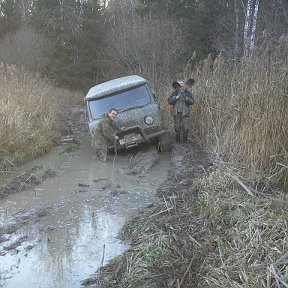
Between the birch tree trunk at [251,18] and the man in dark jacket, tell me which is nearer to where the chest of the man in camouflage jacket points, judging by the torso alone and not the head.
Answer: the man in dark jacket

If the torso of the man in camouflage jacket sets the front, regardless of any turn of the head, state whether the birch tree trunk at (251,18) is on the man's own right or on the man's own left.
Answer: on the man's own left

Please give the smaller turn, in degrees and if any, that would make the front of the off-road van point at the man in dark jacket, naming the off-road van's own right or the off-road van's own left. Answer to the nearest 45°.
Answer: approximately 90° to the off-road van's own left

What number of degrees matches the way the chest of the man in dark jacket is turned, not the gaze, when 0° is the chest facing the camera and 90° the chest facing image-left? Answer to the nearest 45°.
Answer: approximately 0°

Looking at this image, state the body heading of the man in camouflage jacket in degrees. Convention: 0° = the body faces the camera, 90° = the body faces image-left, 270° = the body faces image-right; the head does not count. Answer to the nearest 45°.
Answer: approximately 270°

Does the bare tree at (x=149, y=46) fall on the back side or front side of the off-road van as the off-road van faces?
on the back side

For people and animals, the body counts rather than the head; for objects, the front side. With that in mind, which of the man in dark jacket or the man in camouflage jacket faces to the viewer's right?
the man in camouflage jacket

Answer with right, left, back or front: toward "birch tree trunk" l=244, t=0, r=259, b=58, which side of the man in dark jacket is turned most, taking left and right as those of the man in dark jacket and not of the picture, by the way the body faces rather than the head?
back

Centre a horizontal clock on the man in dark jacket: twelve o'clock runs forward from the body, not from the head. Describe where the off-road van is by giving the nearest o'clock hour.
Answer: The off-road van is roughly at 2 o'clock from the man in dark jacket.
